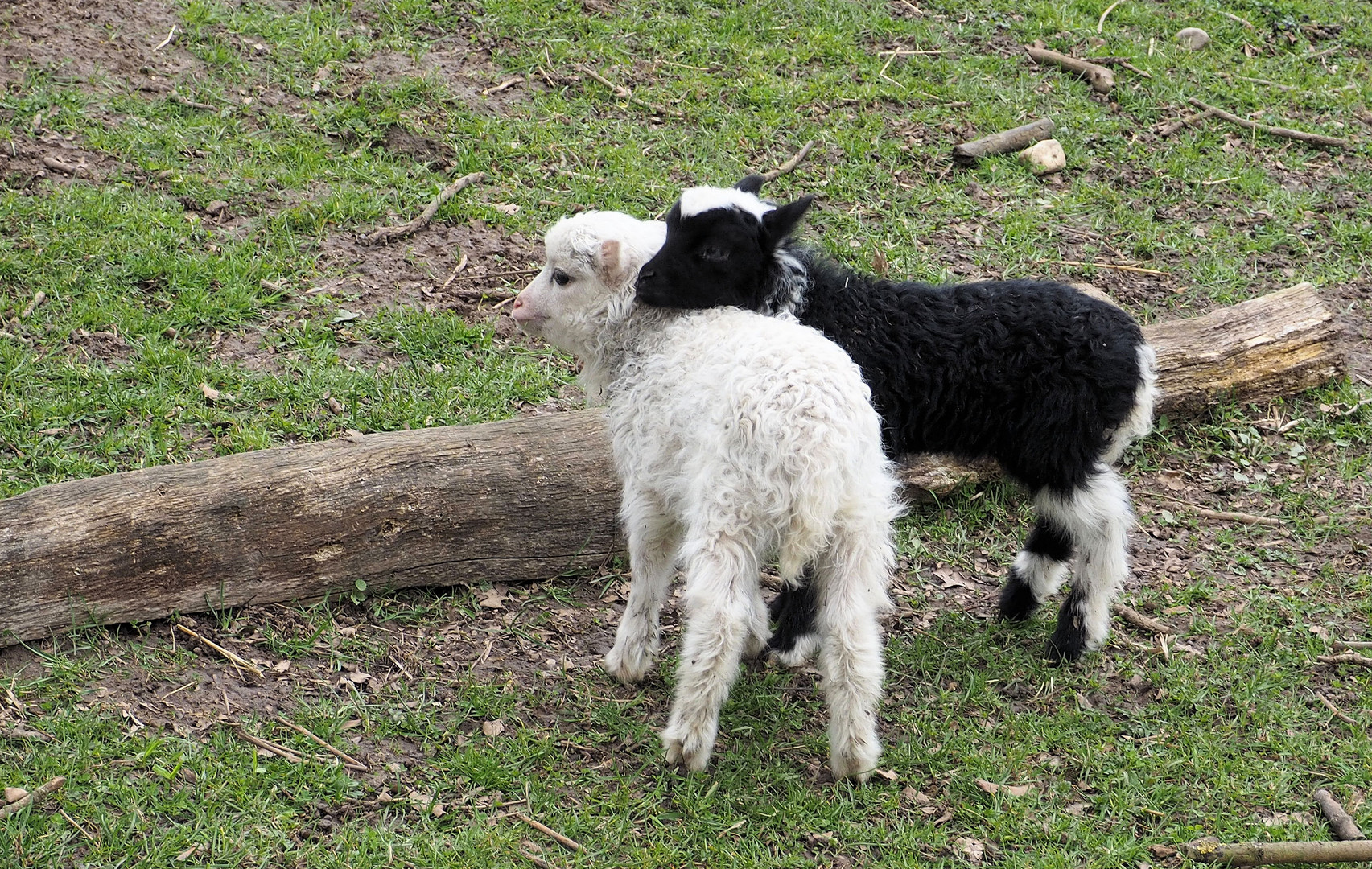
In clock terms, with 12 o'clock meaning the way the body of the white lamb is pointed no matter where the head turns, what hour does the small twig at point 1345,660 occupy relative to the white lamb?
The small twig is roughly at 4 o'clock from the white lamb.

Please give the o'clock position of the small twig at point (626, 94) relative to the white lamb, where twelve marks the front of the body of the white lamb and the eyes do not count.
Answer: The small twig is roughly at 1 o'clock from the white lamb.

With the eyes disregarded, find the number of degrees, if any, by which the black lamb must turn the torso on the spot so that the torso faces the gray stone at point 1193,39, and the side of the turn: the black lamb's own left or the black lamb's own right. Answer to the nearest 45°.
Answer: approximately 90° to the black lamb's own right

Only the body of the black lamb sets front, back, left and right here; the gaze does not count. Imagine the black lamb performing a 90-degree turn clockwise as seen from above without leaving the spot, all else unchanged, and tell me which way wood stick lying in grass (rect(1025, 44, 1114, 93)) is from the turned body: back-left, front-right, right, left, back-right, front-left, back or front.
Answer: front

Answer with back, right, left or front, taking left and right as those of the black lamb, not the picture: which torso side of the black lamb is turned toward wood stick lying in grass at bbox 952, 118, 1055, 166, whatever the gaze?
right

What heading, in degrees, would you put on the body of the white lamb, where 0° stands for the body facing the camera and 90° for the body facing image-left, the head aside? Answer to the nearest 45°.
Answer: approximately 135°

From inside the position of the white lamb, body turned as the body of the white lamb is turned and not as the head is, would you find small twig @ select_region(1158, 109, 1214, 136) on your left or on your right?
on your right

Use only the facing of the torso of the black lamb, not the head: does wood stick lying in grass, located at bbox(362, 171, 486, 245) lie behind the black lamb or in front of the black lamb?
in front

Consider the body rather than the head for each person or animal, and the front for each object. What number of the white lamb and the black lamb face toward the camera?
0

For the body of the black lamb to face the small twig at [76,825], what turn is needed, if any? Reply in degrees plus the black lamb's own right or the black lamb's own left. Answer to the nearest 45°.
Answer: approximately 45° to the black lamb's own left

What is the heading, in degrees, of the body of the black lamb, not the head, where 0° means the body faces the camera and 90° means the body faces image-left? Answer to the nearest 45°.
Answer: approximately 90°

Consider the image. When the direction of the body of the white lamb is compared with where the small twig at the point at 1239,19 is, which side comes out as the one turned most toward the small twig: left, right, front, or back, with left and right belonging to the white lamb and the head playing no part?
right

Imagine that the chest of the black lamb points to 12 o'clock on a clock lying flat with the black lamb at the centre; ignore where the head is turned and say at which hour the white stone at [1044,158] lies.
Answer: The white stone is roughly at 3 o'clock from the black lamb.

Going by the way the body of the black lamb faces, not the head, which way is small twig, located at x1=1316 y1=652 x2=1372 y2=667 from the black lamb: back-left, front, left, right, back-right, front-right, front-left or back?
back

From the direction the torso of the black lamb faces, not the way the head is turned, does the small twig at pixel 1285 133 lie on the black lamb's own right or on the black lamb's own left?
on the black lamb's own right

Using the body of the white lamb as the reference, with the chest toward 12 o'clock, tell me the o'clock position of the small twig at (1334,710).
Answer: The small twig is roughly at 4 o'clock from the white lamb.

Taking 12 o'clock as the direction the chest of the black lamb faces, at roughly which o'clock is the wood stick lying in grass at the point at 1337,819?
The wood stick lying in grass is roughly at 7 o'clock from the black lamb.
